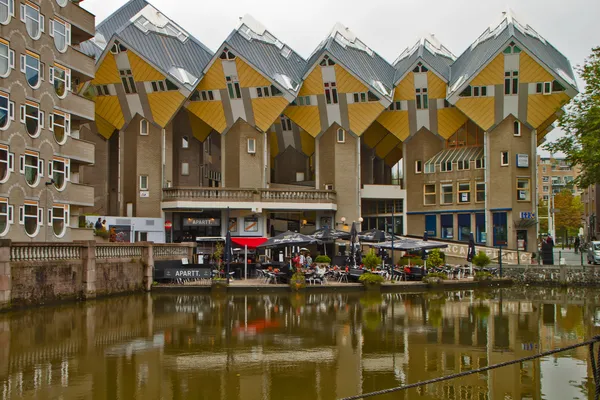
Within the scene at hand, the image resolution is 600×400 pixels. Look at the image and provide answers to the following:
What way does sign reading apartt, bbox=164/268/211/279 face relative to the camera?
toward the camera

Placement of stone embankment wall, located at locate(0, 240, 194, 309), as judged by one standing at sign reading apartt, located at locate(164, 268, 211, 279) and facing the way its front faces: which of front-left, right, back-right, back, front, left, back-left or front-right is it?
front-right

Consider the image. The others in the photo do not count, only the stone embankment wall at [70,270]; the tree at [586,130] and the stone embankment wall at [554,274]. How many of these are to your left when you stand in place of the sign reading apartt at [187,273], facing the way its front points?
2

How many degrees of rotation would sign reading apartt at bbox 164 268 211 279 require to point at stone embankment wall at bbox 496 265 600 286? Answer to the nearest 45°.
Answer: approximately 90° to its left

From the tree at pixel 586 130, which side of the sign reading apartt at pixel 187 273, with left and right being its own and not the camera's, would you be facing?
left

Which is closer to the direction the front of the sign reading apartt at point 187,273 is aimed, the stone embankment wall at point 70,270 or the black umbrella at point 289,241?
the stone embankment wall

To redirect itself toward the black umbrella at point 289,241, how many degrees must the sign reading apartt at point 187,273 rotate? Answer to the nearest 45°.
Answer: approximately 90° to its left
